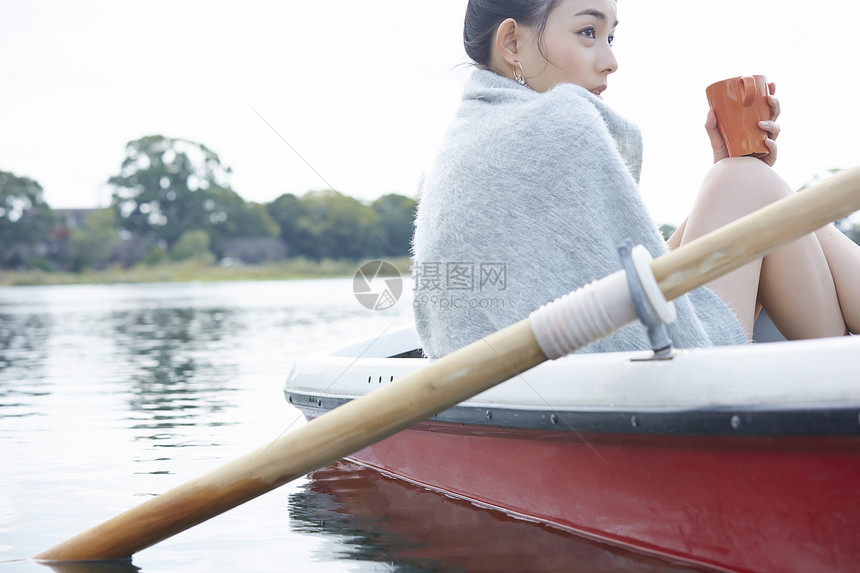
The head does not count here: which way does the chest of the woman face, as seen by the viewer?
to the viewer's right

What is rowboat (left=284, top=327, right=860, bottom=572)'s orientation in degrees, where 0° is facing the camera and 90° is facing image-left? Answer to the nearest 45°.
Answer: approximately 135°
